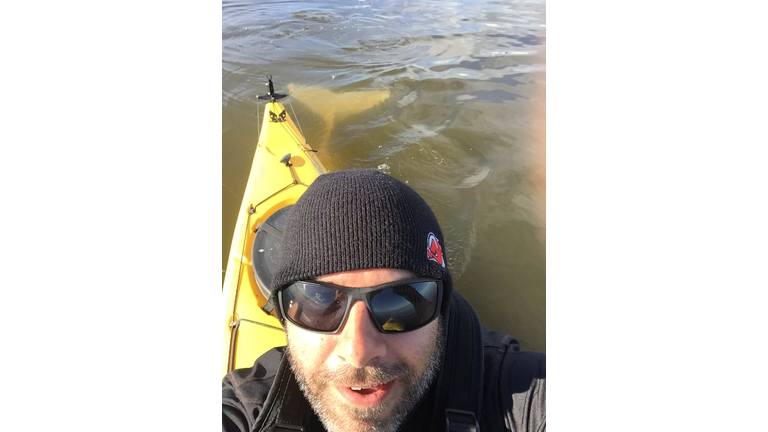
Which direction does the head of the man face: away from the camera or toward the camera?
toward the camera

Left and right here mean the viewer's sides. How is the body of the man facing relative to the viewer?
facing the viewer
